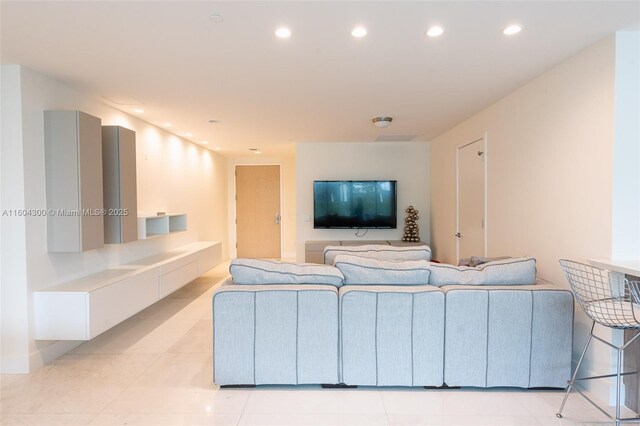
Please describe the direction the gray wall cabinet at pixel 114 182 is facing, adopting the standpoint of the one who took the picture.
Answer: facing the viewer and to the right of the viewer

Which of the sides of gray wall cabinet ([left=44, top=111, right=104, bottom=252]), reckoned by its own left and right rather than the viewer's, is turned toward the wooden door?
left

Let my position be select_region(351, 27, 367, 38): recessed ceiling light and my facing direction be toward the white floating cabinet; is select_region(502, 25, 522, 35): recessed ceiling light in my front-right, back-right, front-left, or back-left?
back-right

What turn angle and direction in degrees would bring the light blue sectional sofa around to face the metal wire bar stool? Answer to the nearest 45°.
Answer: approximately 90° to its right

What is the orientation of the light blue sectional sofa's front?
away from the camera

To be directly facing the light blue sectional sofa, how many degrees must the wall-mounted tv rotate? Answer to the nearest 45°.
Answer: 0° — it already faces it

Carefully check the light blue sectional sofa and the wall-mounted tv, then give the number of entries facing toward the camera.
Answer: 1

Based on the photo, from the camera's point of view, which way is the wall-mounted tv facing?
toward the camera

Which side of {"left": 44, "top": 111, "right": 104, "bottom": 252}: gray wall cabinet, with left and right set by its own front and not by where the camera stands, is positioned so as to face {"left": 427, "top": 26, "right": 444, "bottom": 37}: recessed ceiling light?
front

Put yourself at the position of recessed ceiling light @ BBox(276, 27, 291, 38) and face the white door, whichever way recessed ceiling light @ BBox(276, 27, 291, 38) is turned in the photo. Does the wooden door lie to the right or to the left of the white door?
left

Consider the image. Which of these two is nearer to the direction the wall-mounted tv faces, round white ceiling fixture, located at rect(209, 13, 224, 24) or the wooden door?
the round white ceiling fixture

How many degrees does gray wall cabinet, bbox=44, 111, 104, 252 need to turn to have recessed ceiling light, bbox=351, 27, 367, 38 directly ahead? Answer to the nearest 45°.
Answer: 0° — it already faces it

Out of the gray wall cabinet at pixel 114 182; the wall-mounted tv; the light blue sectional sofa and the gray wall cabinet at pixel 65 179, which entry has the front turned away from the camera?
the light blue sectional sofa

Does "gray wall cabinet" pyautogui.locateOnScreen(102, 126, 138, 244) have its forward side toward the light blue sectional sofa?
yes

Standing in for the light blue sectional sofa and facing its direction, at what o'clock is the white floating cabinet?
The white floating cabinet is roughly at 9 o'clock from the light blue sectional sofa.

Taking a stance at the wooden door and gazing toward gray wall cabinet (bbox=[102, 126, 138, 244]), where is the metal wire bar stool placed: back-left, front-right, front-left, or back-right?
front-left

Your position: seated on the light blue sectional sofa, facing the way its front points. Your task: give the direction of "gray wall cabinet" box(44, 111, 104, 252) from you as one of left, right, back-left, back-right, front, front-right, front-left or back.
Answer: left

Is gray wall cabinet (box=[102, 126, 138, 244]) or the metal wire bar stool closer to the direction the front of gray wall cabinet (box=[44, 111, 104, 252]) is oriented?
the metal wire bar stool

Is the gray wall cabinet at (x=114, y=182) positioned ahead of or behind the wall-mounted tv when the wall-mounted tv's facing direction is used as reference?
ahead
